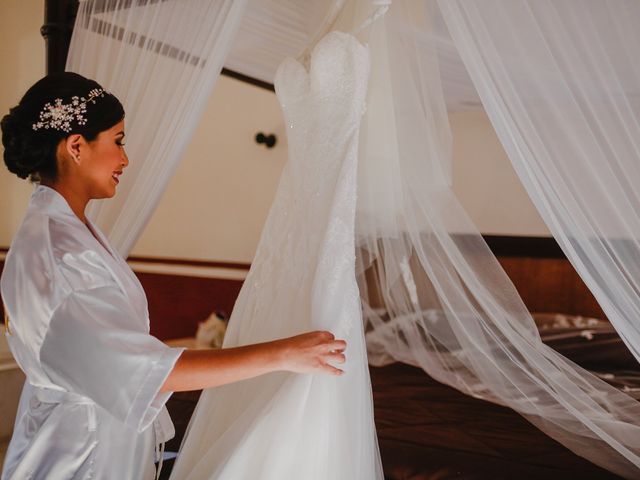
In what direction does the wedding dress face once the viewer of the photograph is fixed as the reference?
facing the viewer and to the left of the viewer

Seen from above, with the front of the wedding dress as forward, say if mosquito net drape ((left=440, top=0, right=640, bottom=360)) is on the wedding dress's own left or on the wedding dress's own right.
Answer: on the wedding dress's own left
